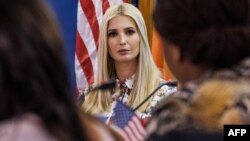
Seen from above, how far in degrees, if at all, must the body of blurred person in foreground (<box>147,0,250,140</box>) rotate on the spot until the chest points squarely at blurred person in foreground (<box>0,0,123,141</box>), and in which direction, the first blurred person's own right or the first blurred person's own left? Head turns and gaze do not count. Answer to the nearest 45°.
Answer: approximately 90° to the first blurred person's own left

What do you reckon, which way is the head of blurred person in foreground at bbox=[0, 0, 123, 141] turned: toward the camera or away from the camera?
away from the camera

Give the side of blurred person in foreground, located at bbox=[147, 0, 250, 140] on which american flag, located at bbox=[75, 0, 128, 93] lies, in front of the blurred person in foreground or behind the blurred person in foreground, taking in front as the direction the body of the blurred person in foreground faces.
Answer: in front

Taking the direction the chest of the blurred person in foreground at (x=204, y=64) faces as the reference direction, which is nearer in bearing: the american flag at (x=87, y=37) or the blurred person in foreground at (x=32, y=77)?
the american flag

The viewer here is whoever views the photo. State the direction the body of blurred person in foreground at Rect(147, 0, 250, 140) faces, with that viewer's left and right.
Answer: facing away from the viewer and to the left of the viewer

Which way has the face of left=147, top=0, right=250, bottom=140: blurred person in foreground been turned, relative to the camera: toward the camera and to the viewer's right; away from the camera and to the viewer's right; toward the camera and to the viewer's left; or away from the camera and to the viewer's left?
away from the camera and to the viewer's left
